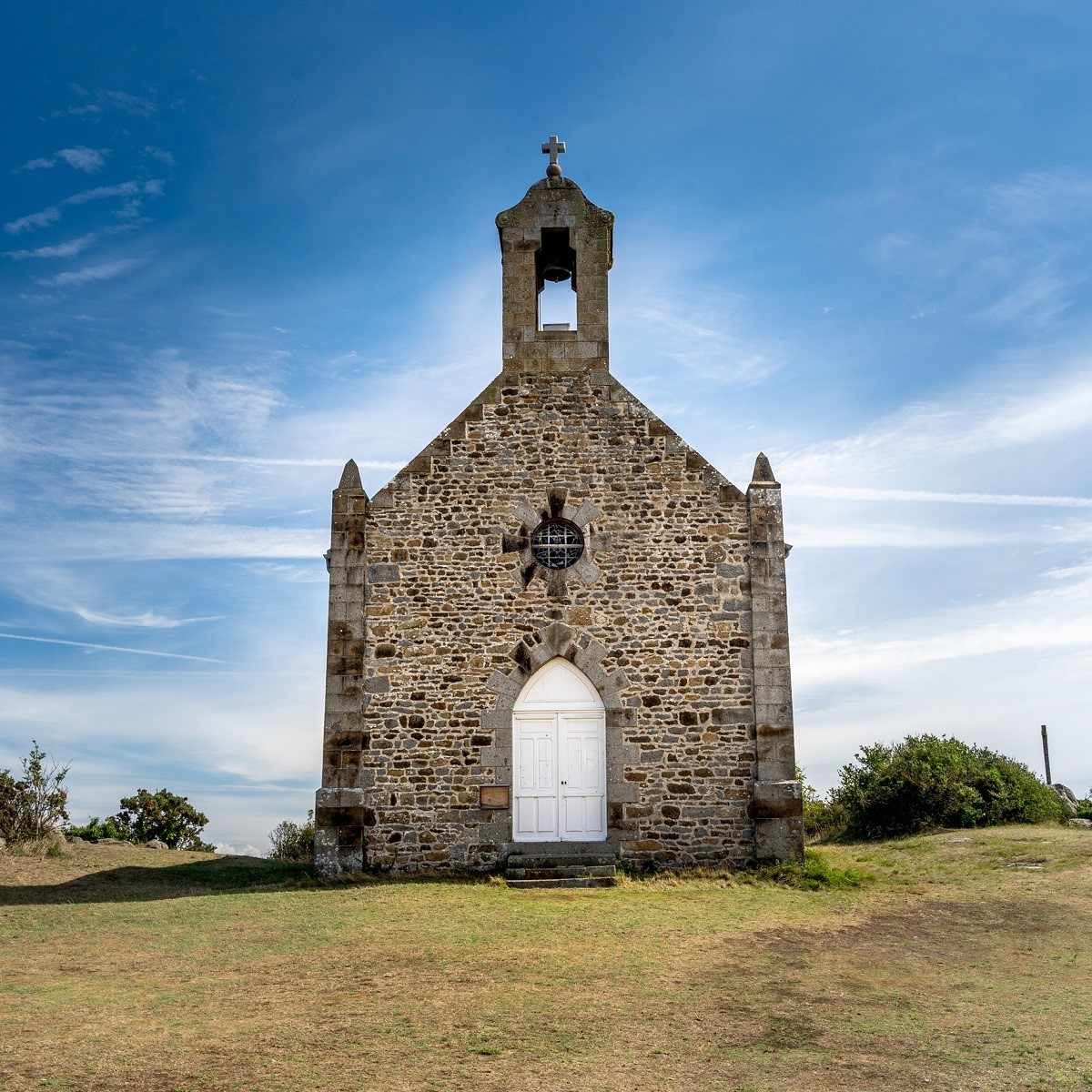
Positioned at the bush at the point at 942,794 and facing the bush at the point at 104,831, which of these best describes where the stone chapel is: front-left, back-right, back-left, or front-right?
front-left

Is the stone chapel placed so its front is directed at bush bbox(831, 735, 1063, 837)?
no

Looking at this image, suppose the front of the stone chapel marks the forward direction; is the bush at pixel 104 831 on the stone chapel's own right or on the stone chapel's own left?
on the stone chapel's own right

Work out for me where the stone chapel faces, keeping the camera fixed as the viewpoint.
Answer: facing the viewer

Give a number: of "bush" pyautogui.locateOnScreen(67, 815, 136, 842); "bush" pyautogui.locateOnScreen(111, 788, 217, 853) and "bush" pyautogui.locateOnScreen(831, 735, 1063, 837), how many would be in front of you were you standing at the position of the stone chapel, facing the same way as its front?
0

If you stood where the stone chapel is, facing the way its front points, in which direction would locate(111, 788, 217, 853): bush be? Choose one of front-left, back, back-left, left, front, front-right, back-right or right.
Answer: back-right

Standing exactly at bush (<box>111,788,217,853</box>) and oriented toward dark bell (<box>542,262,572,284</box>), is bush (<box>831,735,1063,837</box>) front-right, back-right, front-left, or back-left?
front-left
